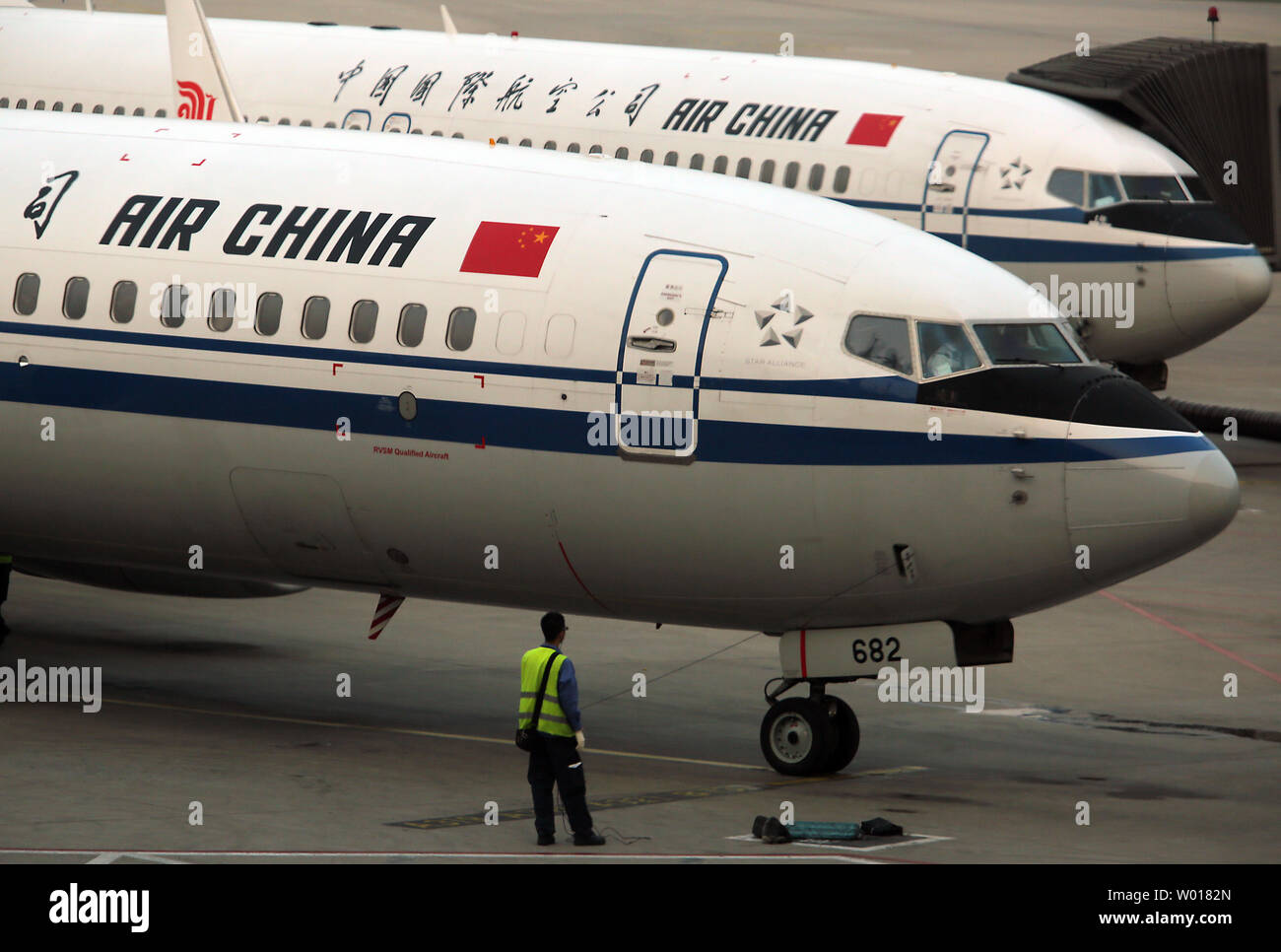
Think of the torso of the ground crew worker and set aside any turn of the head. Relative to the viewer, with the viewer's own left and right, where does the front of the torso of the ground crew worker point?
facing away from the viewer and to the right of the viewer

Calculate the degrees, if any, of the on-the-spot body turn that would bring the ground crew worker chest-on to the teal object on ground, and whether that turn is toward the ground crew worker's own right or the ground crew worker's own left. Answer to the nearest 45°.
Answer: approximately 45° to the ground crew worker's own right

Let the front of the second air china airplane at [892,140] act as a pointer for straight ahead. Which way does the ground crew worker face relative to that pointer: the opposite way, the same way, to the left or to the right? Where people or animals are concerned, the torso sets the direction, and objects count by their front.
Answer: to the left

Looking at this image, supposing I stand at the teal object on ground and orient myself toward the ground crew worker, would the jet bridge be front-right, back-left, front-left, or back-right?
back-right

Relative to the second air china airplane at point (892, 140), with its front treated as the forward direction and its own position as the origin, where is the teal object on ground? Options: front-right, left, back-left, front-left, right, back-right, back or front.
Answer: front-right

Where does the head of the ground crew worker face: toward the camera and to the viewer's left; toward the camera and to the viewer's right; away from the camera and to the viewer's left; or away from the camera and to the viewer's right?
away from the camera and to the viewer's right

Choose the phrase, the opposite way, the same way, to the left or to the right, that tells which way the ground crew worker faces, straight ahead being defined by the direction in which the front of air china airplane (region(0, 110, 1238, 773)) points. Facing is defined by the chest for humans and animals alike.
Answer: to the left

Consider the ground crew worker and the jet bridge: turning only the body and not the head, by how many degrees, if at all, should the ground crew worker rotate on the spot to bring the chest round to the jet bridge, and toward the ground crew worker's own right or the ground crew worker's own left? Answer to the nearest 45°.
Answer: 0° — they already face it

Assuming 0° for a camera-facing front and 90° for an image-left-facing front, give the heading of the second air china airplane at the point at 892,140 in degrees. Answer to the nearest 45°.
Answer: approximately 315°

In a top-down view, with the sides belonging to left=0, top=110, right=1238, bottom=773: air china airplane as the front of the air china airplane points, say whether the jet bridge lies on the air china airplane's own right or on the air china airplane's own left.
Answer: on the air china airplane's own left
